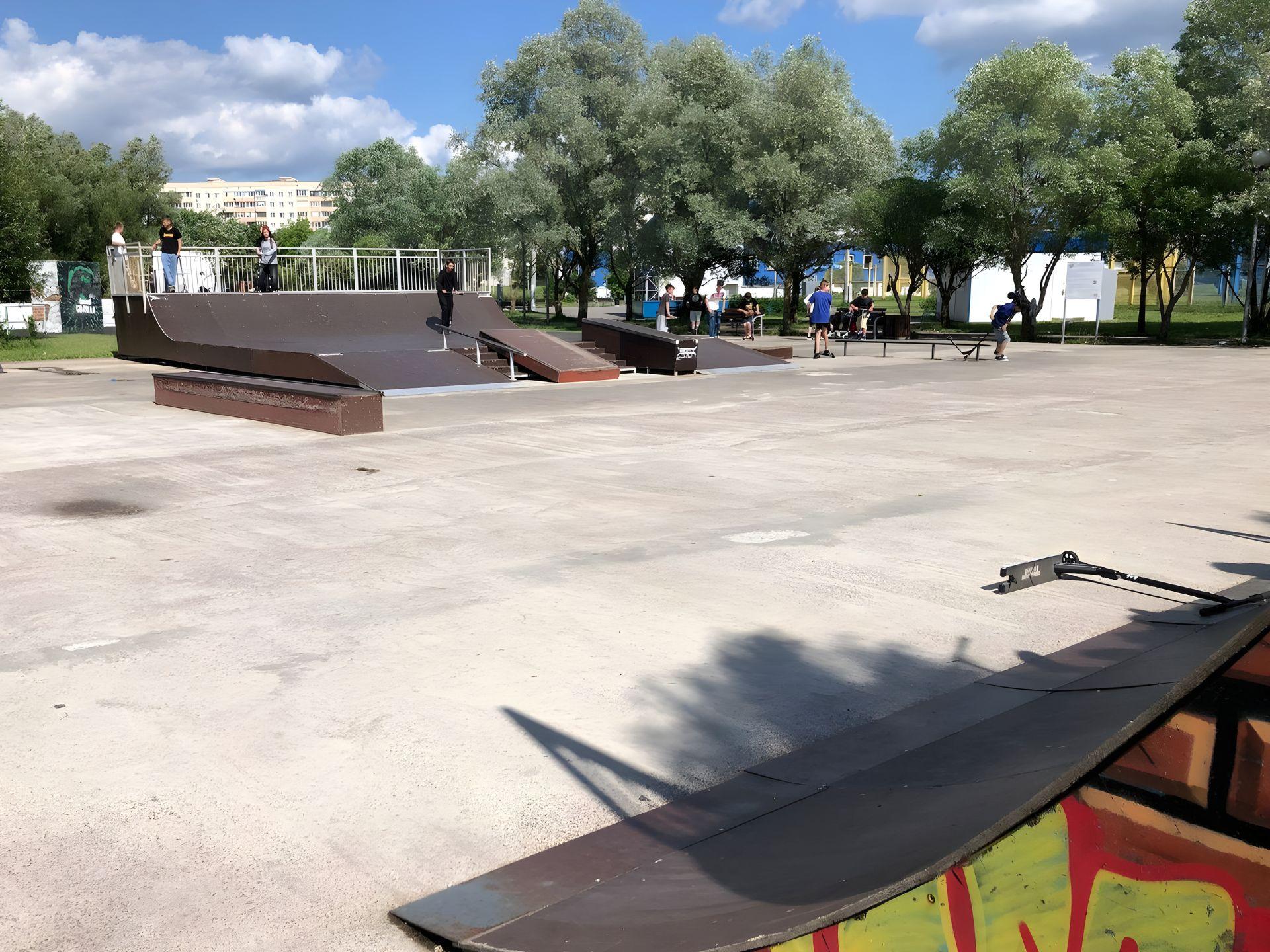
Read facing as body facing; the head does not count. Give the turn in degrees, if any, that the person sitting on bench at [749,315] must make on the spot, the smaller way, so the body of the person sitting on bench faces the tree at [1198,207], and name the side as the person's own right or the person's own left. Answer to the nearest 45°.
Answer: approximately 90° to the person's own left

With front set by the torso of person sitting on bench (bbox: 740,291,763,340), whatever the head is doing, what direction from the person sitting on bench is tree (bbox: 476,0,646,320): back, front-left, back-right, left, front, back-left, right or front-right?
back-right

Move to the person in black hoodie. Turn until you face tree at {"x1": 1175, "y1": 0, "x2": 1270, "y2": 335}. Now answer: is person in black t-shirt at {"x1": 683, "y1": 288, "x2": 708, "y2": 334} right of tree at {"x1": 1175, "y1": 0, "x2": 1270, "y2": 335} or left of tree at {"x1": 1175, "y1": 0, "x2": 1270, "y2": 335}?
left

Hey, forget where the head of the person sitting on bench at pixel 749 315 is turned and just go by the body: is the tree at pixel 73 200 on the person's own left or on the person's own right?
on the person's own right

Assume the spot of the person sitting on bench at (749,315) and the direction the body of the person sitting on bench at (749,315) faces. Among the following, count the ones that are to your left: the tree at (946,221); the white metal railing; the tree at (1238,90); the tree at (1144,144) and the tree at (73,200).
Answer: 3

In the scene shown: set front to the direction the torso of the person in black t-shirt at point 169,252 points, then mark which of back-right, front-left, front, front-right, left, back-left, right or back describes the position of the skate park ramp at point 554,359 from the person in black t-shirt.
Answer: front-left

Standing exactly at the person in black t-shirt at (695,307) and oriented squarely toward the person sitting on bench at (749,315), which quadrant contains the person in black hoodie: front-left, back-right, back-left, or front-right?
back-right

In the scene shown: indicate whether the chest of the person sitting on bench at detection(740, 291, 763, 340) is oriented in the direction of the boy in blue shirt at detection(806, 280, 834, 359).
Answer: yes

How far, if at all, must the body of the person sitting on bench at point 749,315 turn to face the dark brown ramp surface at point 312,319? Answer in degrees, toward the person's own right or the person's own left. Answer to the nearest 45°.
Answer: approximately 45° to the person's own right

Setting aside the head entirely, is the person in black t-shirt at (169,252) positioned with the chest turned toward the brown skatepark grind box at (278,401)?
yes

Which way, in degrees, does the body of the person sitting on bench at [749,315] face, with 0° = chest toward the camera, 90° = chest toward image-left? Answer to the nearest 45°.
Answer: approximately 0°

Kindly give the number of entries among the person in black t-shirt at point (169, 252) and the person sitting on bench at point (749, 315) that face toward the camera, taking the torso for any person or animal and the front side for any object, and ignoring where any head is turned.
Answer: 2

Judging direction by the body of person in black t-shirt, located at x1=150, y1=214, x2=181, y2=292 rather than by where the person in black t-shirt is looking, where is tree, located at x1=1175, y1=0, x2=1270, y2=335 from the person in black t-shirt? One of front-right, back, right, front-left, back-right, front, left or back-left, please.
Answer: left

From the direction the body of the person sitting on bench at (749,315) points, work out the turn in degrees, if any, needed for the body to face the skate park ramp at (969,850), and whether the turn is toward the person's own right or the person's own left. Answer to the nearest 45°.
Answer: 0° — they already face it

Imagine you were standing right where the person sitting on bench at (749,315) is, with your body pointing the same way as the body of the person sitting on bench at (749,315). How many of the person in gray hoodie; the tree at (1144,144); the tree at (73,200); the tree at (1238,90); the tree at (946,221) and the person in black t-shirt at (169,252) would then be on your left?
3
